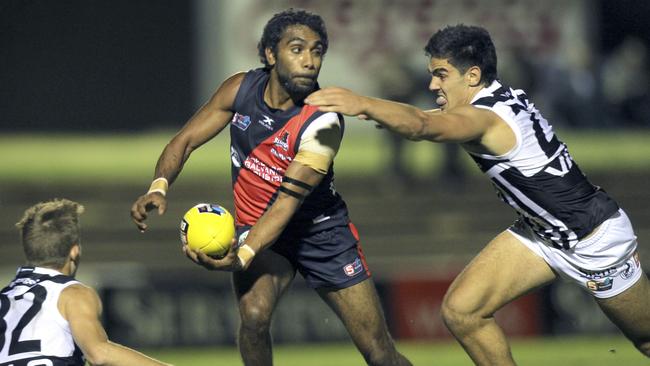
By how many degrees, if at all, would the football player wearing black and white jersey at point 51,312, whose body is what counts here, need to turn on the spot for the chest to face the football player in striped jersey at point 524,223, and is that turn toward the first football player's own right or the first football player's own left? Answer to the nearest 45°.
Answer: approximately 45° to the first football player's own right

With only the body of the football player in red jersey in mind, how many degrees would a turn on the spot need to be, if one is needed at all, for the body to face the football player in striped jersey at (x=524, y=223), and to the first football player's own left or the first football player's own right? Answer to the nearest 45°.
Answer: approximately 135° to the first football player's own left

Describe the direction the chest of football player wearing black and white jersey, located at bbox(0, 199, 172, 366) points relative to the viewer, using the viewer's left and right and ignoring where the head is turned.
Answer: facing away from the viewer and to the right of the viewer

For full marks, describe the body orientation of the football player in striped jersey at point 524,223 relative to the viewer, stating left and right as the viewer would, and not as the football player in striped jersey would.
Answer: facing to the left of the viewer

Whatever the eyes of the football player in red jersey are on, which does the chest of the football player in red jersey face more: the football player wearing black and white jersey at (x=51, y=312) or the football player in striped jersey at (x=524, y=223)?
the football player wearing black and white jersey

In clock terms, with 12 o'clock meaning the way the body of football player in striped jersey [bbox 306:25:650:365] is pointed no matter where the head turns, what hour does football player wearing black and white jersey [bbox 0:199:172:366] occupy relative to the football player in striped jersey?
The football player wearing black and white jersey is roughly at 11 o'clock from the football player in striped jersey.

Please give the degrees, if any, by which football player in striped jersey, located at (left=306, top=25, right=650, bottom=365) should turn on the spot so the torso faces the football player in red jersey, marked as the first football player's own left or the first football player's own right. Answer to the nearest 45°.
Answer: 0° — they already face them

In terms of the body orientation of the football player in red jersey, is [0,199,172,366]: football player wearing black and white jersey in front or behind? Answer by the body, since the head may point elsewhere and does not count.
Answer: in front

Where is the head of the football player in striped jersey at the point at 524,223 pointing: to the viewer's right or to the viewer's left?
to the viewer's left

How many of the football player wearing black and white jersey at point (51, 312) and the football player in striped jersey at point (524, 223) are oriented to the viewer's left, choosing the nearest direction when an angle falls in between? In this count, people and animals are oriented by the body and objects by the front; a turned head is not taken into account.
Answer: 1
